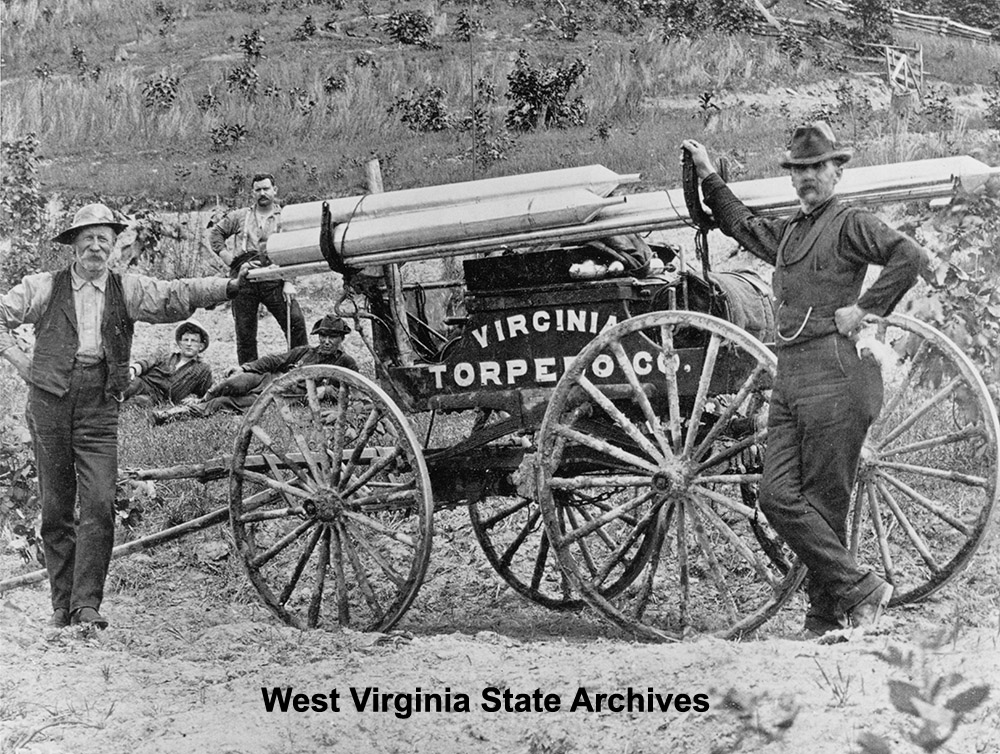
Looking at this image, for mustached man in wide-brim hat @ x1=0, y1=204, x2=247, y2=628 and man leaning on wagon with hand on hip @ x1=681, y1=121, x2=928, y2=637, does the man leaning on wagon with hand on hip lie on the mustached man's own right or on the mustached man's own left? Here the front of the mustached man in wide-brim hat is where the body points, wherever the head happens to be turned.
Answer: on the mustached man's own left

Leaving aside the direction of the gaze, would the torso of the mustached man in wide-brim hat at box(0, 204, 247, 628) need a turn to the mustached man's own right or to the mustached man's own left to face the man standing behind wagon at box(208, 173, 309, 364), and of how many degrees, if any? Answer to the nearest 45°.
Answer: approximately 180°

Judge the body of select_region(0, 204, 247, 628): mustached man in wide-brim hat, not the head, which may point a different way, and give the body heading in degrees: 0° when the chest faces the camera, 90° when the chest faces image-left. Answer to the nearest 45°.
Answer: approximately 0°

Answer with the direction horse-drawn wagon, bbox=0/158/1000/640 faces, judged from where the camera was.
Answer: facing away from the viewer and to the left of the viewer

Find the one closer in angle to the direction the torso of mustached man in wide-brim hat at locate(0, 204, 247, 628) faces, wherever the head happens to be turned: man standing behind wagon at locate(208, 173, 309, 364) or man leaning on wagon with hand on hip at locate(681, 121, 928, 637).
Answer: the man leaning on wagon with hand on hip

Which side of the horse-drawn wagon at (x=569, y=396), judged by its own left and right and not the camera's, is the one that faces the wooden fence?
right

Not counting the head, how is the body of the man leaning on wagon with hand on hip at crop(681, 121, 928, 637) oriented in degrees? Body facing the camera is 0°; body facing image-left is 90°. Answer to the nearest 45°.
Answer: approximately 45°
